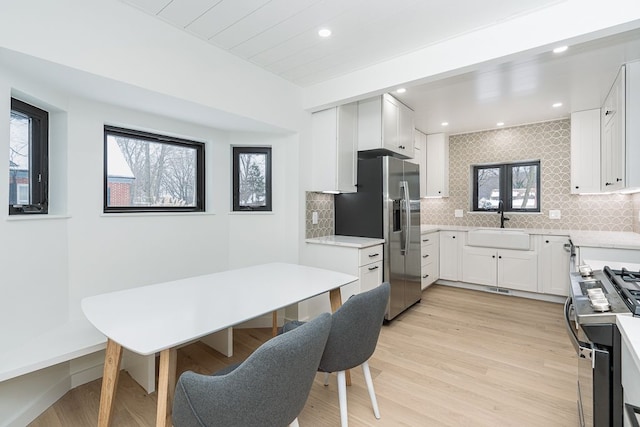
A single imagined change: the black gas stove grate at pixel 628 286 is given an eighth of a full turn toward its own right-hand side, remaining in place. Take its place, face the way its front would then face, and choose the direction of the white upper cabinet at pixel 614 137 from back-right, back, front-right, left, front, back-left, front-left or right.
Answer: front-right

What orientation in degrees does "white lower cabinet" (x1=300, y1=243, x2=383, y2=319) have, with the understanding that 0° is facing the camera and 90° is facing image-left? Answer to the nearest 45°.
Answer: approximately 315°

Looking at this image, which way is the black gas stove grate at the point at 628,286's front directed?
to the viewer's left

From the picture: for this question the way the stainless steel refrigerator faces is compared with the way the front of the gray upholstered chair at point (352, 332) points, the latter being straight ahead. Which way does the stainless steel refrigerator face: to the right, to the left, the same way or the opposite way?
the opposite way

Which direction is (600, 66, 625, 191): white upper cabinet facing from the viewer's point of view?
to the viewer's left

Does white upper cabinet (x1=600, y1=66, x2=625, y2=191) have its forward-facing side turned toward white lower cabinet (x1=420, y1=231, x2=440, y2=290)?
yes

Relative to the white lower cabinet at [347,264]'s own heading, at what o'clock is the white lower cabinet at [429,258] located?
the white lower cabinet at [429,258] is roughly at 9 o'clock from the white lower cabinet at [347,264].

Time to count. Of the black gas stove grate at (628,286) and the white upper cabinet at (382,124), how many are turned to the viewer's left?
1

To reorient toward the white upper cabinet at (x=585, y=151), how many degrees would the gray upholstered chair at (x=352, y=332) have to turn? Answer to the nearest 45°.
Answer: approximately 90° to its right

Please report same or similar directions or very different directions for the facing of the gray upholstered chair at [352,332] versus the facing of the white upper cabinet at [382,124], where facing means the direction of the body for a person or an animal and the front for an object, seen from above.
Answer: very different directions

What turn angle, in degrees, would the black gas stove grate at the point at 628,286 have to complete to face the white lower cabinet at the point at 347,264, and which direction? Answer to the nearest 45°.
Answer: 0° — it already faces it
